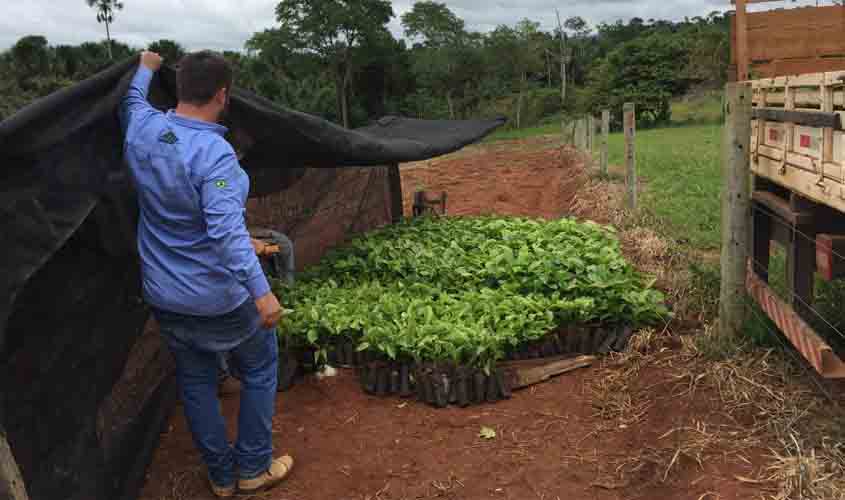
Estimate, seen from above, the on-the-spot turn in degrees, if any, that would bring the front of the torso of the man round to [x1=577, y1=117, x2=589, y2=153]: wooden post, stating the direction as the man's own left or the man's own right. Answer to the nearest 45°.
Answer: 0° — they already face it

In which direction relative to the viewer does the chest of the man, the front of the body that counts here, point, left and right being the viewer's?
facing away from the viewer and to the right of the viewer

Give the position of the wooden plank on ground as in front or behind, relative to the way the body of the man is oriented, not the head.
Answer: in front

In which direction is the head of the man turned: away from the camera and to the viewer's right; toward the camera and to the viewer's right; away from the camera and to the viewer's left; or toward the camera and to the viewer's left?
away from the camera and to the viewer's right

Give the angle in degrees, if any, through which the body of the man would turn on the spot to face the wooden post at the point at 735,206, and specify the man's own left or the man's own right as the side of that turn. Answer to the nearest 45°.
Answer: approximately 45° to the man's own right

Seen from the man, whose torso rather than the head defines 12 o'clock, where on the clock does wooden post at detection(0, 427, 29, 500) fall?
The wooden post is roughly at 6 o'clock from the man.

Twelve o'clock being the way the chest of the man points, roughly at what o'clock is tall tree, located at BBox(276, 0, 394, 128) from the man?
The tall tree is roughly at 11 o'clock from the man.

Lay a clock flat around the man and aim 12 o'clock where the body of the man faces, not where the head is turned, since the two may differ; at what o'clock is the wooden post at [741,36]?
The wooden post is roughly at 1 o'clock from the man.
